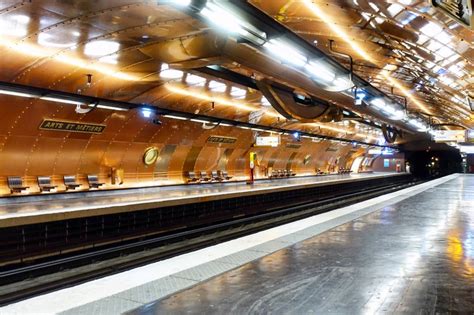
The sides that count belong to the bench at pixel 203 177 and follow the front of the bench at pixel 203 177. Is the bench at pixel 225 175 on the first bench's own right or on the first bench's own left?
on the first bench's own left

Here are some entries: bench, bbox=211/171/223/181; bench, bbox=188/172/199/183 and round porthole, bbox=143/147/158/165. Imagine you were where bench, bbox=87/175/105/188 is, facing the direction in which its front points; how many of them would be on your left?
3

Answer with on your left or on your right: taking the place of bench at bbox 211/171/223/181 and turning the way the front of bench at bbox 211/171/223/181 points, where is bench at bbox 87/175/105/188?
on your right

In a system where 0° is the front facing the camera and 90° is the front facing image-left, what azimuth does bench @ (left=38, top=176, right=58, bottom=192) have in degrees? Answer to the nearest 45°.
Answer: approximately 315°

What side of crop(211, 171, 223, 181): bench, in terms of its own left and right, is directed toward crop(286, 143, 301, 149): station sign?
left

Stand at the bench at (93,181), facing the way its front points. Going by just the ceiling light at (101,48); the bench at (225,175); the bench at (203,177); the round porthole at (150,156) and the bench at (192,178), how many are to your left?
4

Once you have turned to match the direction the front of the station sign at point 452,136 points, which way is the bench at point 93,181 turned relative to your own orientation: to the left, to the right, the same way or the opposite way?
to the left

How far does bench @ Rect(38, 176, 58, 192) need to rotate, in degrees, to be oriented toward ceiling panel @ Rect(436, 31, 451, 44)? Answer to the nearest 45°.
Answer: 0° — it already faces it

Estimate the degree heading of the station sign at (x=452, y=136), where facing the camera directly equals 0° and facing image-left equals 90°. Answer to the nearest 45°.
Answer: approximately 0°
